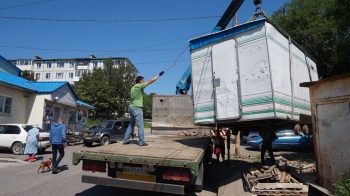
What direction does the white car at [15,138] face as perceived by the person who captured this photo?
facing away from the viewer and to the left of the viewer

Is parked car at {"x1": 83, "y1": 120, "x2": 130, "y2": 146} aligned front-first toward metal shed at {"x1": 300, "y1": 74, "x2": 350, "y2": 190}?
no

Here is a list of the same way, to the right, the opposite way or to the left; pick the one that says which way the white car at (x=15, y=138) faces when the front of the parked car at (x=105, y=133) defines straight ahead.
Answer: to the right

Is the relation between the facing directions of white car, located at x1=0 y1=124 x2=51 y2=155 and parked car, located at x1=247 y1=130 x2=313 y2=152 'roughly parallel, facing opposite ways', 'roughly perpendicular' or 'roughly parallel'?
roughly parallel

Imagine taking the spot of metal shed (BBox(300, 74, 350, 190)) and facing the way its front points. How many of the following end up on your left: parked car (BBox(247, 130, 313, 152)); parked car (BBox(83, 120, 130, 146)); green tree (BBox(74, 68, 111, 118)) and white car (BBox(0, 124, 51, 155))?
0

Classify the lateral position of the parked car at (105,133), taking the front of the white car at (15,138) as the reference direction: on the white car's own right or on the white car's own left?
on the white car's own right

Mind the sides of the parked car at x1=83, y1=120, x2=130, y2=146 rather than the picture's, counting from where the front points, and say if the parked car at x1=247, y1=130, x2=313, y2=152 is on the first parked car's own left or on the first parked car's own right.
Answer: on the first parked car's own left

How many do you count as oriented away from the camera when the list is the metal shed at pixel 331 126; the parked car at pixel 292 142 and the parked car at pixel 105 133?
0

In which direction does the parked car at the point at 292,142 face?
to the viewer's left

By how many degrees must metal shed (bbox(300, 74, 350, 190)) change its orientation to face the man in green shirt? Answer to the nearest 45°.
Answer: approximately 45° to its right

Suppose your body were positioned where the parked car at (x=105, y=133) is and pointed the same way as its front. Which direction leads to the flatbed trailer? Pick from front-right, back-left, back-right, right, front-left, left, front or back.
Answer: front-left

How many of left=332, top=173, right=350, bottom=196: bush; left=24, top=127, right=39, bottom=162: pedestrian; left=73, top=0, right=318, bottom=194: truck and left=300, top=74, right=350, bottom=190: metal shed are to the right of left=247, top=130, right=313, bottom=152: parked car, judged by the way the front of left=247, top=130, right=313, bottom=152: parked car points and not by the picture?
0

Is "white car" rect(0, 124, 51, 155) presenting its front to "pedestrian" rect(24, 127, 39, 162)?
no

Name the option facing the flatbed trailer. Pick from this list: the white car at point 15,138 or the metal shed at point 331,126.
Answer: the metal shed

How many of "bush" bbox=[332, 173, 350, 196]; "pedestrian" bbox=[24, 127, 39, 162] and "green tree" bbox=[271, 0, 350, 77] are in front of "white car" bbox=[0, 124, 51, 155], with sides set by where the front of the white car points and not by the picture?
0

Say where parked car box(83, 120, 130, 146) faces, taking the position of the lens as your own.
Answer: facing the viewer and to the left of the viewer

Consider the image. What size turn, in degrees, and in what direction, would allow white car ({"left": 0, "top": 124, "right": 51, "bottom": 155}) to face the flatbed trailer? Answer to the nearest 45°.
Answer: approximately 135° to its left
